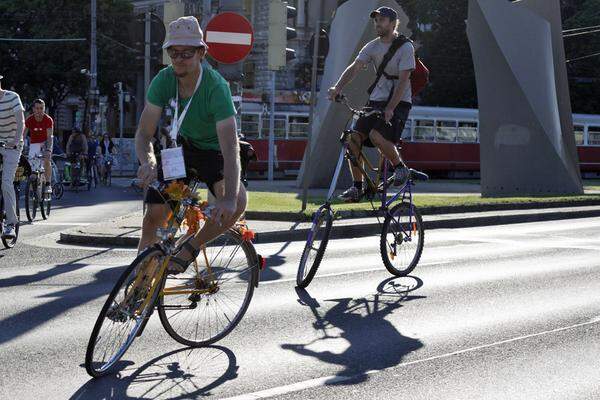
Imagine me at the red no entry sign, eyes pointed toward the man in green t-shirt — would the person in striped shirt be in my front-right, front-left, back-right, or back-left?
front-right

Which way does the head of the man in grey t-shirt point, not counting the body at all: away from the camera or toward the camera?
toward the camera

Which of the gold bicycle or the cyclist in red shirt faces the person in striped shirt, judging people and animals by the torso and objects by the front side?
the cyclist in red shirt

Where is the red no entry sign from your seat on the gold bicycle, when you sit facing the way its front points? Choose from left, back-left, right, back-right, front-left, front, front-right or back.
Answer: back-right

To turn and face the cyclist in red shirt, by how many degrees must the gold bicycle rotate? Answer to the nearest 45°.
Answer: approximately 135° to its right

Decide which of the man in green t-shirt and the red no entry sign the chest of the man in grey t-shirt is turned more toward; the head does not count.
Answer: the man in green t-shirt

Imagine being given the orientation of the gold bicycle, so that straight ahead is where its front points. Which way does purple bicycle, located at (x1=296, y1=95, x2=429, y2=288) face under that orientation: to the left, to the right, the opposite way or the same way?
the same way

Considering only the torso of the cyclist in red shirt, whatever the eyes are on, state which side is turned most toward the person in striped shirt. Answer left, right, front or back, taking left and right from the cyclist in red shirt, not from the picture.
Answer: front

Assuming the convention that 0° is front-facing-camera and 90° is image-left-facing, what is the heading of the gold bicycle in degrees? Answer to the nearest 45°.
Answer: approximately 45°

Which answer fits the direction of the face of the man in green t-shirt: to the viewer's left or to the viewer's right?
to the viewer's left

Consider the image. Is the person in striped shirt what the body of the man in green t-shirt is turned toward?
no

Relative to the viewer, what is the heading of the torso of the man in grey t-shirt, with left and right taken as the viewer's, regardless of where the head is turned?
facing the viewer and to the left of the viewer

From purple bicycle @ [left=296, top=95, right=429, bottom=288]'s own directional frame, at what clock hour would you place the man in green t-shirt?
The man in green t-shirt is roughly at 11 o'clock from the purple bicycle.

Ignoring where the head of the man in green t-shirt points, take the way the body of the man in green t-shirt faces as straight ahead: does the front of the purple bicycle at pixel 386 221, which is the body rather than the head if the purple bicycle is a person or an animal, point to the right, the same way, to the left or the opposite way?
the same way

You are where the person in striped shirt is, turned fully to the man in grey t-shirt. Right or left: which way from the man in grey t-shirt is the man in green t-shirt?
right

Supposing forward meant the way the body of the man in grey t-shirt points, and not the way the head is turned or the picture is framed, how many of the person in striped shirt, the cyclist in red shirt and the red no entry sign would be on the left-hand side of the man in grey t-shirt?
0

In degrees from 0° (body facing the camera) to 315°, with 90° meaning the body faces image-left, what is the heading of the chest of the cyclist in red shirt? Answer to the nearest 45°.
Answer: approximately 0°

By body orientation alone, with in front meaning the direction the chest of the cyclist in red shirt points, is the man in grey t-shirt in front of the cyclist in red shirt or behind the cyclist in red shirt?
in front

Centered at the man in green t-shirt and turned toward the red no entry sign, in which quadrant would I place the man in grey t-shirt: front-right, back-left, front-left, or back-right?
front-right

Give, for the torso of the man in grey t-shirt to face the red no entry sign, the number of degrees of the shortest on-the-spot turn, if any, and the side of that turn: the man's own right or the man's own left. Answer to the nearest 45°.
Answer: approximately 90° to the man's own right

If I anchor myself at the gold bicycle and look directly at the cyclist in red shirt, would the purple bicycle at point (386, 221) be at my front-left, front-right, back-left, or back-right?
front-right

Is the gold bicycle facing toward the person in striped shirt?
no
